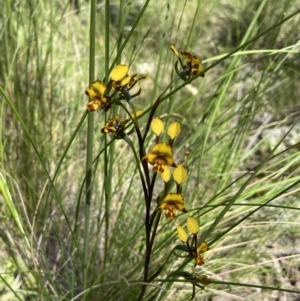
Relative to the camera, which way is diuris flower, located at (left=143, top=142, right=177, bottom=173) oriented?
toward the camera

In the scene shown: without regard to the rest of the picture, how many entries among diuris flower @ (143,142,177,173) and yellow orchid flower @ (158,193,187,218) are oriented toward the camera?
2

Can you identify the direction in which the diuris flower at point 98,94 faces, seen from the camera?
facing the viewer and to the left of the viewer

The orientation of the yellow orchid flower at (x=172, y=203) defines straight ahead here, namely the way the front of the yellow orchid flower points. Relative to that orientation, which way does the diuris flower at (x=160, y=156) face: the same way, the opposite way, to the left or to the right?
the same way

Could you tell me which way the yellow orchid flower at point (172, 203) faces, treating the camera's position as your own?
facing the viewer
